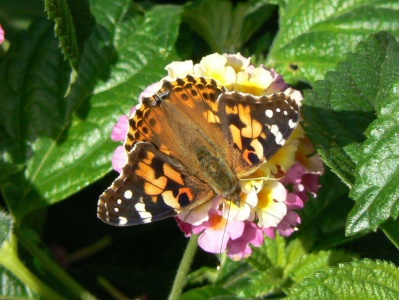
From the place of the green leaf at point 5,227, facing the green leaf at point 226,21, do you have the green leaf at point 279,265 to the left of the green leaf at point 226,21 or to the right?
right

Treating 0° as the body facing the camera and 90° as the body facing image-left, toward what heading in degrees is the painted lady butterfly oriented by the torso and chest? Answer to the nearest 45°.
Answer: approximately 315°

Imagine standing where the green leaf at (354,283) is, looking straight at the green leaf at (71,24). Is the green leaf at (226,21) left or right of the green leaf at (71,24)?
right

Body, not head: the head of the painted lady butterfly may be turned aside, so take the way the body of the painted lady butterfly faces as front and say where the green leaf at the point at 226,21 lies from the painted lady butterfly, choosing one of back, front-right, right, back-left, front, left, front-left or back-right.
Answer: back-left

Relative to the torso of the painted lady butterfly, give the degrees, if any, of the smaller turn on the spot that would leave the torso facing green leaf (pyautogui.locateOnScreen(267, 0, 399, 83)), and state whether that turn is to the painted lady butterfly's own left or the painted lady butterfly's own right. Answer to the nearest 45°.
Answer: approximately 135° to the painted lady butterfly's own left

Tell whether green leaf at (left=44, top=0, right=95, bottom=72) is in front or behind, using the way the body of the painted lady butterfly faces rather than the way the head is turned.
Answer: behind
